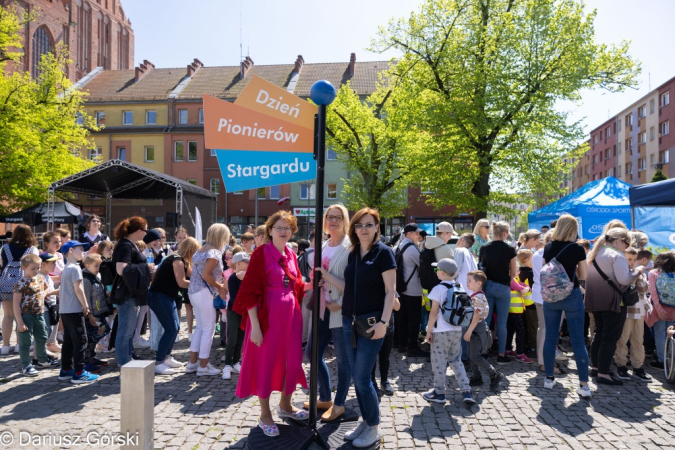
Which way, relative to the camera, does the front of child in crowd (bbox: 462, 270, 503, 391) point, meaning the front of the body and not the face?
to the viewer's left

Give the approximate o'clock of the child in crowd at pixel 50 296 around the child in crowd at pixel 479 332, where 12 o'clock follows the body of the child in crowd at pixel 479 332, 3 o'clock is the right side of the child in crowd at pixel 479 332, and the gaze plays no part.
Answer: the child in crowd at pixel 50 296 is roughly at 12 o'clock from the child in crowd at pixel 479 332.

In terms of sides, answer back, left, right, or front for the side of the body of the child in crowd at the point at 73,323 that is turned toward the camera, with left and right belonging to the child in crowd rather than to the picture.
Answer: right

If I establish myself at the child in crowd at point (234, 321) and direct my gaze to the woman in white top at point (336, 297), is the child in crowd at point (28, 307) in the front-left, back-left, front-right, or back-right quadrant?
back-right

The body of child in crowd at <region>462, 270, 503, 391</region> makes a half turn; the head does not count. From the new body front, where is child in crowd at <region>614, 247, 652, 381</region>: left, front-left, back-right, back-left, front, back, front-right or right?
front-left

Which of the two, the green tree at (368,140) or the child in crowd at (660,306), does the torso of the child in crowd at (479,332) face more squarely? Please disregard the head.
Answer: the green tree

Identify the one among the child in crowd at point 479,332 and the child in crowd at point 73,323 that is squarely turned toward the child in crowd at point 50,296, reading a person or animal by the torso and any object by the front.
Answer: the child in crowd at point 479,332

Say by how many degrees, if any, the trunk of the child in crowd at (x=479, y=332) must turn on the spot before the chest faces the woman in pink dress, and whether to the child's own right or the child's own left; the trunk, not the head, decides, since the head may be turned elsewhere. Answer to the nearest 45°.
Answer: approximately 45° to the child's own left
